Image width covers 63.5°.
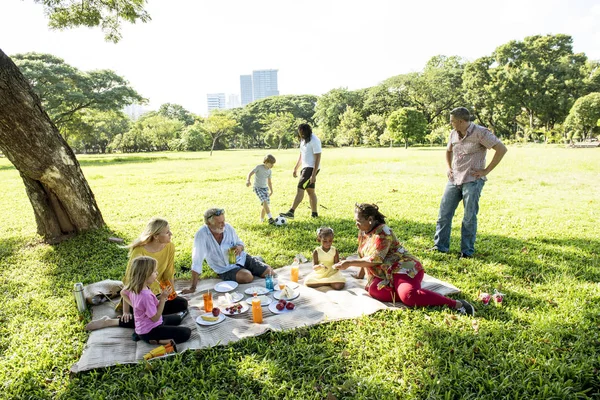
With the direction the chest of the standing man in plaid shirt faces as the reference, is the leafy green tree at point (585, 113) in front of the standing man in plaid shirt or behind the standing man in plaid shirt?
behind

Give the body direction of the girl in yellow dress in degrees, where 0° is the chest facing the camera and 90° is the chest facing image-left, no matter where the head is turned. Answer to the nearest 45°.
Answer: approximately 0°

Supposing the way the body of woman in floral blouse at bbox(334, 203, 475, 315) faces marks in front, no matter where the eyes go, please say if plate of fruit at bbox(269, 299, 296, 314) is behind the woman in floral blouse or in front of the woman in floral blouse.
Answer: in front

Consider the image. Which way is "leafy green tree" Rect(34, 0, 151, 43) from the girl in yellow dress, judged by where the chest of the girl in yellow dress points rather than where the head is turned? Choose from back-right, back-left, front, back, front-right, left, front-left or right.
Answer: back-right

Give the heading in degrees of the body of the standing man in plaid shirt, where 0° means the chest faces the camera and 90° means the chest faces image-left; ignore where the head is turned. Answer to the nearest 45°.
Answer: approximately 45°

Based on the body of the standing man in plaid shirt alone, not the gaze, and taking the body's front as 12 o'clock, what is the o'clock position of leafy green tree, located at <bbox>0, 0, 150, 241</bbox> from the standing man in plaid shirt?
The leafy green tree is roughly at 1 o'clock from the standing man in plaid shirt.

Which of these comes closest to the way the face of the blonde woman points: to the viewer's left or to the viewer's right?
to the viewer's right

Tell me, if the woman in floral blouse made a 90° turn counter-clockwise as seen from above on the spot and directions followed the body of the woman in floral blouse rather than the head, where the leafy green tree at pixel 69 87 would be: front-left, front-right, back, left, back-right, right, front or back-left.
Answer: back-right

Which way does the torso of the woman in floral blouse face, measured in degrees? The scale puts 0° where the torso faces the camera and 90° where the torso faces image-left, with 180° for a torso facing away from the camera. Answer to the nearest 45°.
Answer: approximately 90°

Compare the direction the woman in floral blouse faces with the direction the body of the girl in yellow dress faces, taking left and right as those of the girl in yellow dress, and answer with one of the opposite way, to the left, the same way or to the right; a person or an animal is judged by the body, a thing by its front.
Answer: to the right

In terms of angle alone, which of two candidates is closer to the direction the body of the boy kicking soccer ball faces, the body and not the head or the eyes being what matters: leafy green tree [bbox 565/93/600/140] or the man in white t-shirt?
the man in white t-shirt
